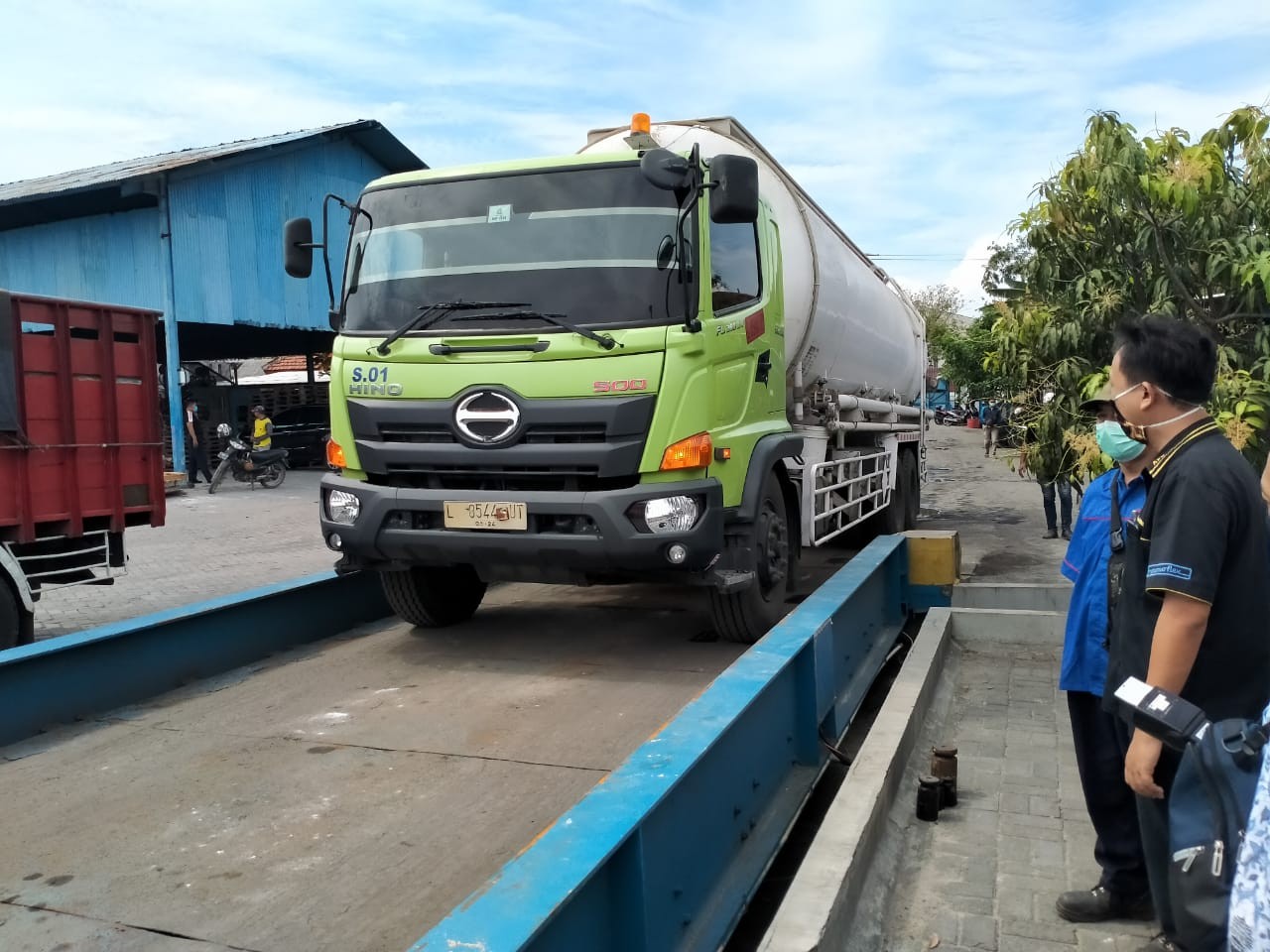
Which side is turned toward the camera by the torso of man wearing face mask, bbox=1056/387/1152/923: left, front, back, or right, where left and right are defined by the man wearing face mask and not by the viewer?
left

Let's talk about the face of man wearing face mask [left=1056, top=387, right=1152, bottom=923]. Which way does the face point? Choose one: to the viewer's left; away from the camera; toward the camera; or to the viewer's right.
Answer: to the viewer's left

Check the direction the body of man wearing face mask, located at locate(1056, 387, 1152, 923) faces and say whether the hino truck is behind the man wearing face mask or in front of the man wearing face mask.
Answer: in front

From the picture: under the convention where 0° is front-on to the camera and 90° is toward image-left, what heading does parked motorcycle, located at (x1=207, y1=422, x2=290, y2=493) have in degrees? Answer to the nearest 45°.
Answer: approximately 45°

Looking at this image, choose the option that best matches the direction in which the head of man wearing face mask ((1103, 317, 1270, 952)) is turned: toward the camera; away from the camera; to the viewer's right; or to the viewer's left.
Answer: to the viewer's left
